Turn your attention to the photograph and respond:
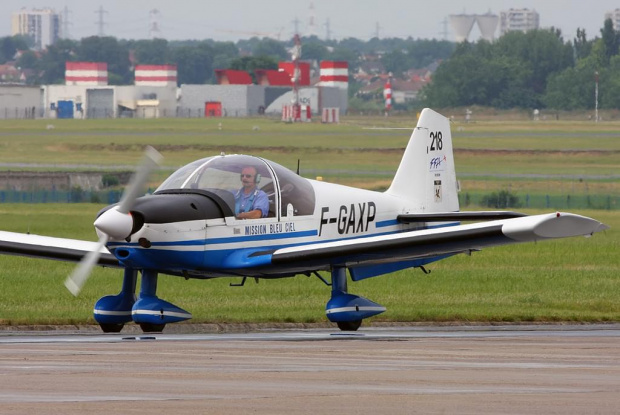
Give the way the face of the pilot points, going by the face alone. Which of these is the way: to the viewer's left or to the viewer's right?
to the viewer's left

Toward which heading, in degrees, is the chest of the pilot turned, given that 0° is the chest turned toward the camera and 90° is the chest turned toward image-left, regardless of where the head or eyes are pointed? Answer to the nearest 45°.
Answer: approximately 45°

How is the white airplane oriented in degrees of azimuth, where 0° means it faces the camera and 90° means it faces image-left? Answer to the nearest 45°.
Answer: approximately 45°
